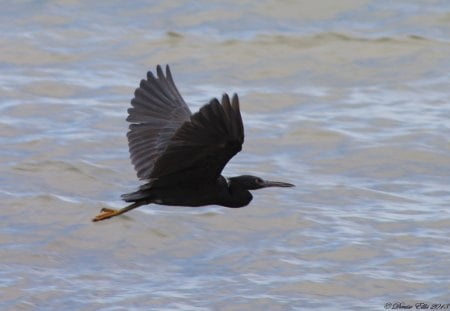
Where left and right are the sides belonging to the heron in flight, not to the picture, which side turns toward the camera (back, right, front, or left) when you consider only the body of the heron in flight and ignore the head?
right
